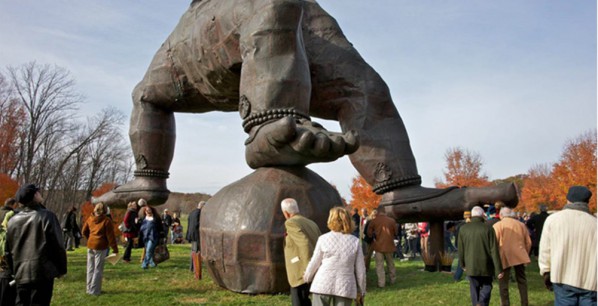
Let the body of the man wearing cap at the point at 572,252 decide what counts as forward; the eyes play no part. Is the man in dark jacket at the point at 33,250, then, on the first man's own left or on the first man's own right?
on the first man's own left

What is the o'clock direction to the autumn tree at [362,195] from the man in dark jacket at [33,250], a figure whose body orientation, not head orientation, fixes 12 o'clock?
The autumn tree is roughly at 12 o'clock from the man in dark jacket.

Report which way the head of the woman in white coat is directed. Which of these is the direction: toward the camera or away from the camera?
away from the camera

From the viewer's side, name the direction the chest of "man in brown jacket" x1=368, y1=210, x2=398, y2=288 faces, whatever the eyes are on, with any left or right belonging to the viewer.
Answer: facing away from the viewer

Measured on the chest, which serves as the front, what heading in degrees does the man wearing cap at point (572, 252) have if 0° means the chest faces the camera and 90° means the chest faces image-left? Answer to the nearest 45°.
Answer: approximately 180°

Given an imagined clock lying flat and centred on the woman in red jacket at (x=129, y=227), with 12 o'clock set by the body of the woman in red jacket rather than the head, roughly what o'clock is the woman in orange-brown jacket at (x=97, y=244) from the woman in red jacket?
The woman in orange-brown jacket is roughly at 3 o'clock from the woman in red jacket.

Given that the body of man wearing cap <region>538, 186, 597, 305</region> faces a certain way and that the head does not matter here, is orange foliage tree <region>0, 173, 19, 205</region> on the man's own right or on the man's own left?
on the man's own left

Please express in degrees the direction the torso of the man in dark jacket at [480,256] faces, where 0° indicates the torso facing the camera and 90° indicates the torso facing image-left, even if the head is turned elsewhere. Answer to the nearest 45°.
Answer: approximately 180°

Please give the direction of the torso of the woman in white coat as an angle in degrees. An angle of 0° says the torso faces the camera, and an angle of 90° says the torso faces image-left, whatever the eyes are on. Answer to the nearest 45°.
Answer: approximately 180°
